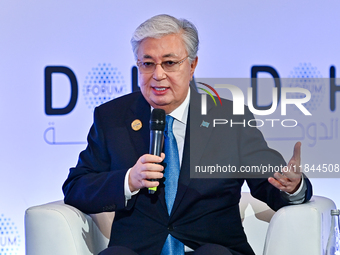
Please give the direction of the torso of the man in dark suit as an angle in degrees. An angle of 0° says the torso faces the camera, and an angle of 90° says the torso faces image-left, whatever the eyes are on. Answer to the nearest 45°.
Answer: approximately 0°
